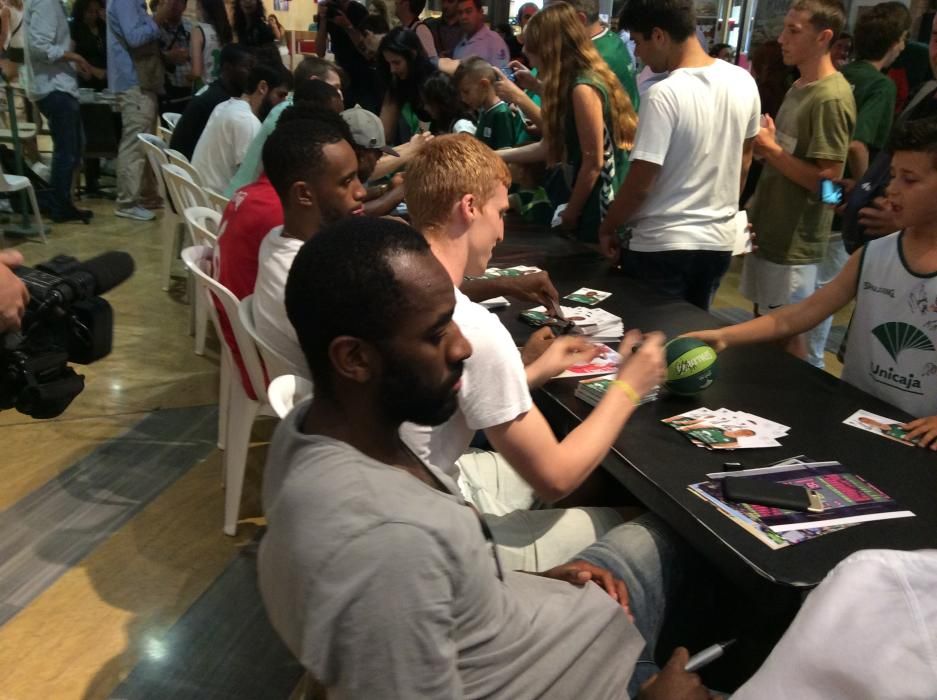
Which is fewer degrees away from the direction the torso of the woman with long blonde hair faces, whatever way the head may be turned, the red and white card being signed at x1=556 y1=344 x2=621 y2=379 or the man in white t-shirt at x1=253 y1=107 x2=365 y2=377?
the man in white t-shirt

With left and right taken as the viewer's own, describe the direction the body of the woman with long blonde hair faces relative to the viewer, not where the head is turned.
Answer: facing to the left of the viewer

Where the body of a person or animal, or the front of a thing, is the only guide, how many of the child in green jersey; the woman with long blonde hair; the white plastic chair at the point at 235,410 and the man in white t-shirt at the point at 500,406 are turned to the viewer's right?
2

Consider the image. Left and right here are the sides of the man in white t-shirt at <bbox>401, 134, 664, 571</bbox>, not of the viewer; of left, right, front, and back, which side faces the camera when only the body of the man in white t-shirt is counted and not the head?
right

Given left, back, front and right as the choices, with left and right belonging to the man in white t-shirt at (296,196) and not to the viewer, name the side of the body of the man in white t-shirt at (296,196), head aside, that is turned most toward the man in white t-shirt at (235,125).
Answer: left

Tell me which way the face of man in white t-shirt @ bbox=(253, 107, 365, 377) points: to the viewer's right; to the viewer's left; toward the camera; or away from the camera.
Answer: to the viewer's right

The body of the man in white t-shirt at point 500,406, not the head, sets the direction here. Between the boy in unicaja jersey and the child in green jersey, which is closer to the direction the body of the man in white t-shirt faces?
the boy in unicaja jersey

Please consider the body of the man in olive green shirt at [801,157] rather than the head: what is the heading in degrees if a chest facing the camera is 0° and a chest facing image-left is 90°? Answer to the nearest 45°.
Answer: approximately 90°

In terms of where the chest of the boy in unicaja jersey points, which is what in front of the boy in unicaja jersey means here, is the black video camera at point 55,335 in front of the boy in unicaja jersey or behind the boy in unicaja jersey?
in front

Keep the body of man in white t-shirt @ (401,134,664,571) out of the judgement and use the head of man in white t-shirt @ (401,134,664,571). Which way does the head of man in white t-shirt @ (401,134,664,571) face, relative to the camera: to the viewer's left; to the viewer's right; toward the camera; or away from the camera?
to the viewer's right

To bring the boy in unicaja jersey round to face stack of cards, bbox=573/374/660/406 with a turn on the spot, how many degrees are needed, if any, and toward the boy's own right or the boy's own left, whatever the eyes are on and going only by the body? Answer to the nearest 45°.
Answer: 0° — they already face it

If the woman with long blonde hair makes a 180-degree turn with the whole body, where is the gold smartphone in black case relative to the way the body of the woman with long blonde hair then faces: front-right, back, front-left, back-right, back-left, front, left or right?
right
